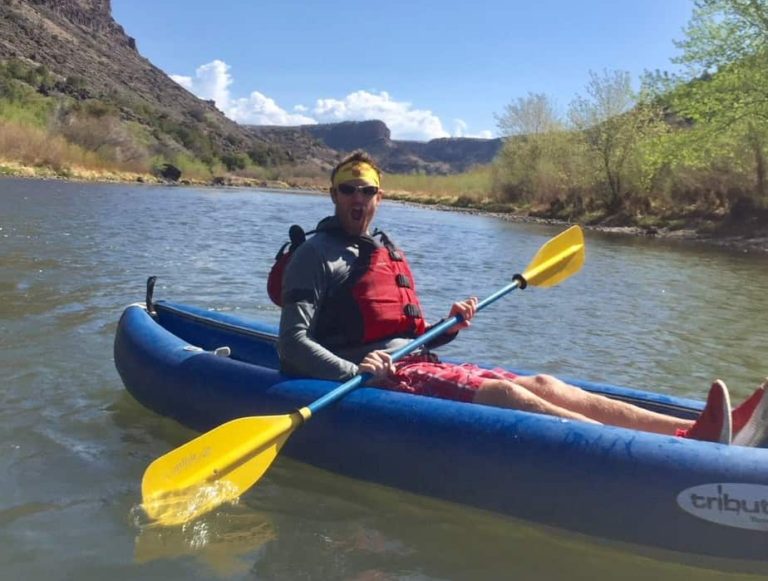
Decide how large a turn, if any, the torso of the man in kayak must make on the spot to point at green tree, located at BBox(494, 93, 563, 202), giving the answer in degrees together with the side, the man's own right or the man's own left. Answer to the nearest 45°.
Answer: approximately 135° to the man's own left

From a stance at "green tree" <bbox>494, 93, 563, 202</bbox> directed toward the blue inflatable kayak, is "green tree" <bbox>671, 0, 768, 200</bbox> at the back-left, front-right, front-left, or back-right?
front-left

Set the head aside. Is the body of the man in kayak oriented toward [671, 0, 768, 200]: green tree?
no

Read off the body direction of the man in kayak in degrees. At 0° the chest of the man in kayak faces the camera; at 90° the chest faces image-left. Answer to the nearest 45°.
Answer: approximately 315°

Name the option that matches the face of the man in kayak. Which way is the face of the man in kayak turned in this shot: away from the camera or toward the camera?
toward the camera
